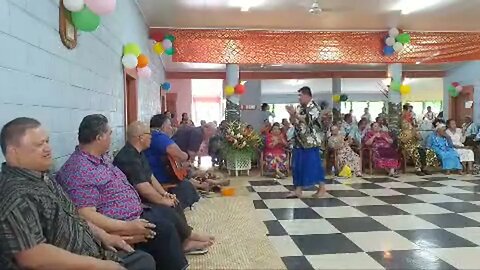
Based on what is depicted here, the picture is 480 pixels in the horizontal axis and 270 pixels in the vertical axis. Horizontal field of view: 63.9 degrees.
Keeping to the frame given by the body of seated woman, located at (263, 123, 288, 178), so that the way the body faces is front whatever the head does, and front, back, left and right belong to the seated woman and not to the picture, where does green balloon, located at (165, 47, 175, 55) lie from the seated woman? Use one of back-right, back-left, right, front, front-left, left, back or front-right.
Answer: right

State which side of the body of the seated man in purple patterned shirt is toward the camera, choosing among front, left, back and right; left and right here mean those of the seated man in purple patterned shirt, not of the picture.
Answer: right

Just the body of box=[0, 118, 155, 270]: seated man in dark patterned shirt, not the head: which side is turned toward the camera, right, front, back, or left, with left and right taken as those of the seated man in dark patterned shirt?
right

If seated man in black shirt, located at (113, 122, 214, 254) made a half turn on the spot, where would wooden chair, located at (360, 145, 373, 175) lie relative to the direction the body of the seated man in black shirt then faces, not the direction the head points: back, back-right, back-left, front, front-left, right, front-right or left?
back-right

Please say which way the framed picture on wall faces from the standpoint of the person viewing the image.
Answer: facing the viewer and to the right of the viewer

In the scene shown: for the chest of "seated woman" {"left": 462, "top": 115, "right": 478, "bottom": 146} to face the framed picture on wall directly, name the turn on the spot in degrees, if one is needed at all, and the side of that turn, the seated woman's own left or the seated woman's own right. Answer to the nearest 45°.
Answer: approximately 45° to the seated woman's own left

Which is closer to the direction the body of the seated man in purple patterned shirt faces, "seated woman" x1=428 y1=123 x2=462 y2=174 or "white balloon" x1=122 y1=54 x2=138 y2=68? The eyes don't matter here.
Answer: the seated woman

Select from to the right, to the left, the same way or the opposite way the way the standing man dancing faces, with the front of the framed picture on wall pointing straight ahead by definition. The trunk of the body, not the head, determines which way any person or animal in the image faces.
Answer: the opposite way

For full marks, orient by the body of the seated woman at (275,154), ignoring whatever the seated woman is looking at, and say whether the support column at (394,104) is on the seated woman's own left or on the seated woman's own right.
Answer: on the seated woman's own left

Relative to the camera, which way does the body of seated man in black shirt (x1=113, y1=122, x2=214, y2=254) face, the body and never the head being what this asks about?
to the viewer's right

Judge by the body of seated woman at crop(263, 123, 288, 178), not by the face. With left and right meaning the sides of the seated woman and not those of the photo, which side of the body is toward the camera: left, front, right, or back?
front

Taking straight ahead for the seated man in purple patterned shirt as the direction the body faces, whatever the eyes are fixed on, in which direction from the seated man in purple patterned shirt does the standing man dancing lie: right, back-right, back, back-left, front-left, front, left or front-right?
front-left

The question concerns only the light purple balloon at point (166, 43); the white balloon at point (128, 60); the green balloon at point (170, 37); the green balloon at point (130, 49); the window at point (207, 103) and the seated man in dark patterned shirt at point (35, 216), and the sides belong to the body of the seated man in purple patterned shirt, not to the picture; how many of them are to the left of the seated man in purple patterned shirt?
5

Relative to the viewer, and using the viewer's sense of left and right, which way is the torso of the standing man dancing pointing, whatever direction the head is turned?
facing to the left of the viewer

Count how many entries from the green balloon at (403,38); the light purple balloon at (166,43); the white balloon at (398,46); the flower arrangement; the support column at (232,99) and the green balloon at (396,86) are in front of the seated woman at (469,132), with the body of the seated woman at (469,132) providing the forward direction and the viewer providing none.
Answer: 6

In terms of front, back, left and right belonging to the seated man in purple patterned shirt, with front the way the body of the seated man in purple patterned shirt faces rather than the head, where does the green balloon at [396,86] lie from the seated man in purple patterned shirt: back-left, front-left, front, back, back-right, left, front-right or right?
front-left

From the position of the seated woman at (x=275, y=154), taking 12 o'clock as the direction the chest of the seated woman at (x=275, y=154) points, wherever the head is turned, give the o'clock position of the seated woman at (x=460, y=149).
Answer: the seated woman at (x=460, y=149) is roughly at 9 o'clock from the seated woman at (x=275, y=154).

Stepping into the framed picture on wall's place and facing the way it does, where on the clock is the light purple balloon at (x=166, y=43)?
The light purple balloon is roughly at 8 o'clock from the framed picture on wall.

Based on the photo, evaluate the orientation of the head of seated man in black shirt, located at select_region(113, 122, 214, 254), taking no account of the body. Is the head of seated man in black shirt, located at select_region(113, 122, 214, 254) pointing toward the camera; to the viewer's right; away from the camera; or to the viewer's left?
to the viewer's right
